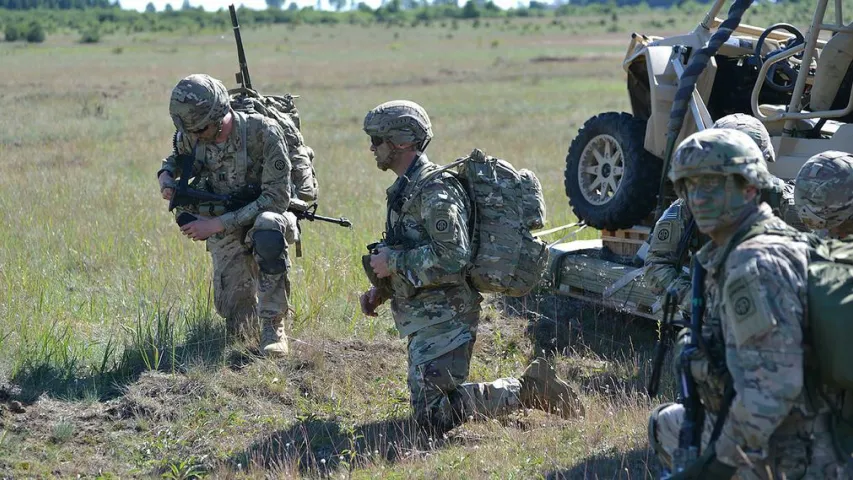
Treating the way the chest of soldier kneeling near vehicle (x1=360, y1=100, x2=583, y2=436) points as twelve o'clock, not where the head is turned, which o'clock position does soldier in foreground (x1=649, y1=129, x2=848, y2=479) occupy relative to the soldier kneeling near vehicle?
The soldier in foreground is roughly at 8 o'clock from the soldier kneeling near vehicle.

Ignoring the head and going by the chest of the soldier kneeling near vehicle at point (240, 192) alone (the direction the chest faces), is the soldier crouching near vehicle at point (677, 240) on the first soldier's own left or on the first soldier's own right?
on the first soldier's own left

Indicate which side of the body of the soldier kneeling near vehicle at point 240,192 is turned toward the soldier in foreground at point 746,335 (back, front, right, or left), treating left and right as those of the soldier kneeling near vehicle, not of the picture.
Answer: left

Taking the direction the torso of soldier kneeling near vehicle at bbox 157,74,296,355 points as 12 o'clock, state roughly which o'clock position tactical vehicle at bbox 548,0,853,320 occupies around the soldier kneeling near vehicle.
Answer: The tactical vehicle is roughly at 7 o'clock from the soldier kneeling near vehicle.

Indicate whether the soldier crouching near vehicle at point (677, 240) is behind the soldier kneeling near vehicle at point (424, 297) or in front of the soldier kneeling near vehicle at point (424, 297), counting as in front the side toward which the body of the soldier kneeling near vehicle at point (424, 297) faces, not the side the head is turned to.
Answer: behind

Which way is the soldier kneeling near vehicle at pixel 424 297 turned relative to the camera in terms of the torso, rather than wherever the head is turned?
to the viewer's left

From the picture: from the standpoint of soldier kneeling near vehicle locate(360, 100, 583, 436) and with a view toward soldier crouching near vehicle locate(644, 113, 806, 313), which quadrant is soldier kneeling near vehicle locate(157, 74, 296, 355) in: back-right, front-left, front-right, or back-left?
back-left

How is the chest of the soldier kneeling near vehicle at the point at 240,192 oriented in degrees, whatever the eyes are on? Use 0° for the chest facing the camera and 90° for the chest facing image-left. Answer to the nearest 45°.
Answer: approximately 45°
